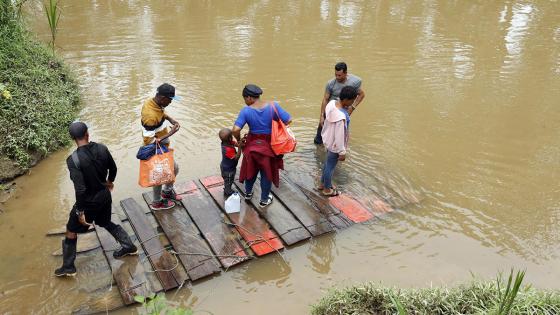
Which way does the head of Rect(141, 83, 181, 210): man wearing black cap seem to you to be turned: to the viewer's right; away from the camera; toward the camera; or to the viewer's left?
to the viewer's right

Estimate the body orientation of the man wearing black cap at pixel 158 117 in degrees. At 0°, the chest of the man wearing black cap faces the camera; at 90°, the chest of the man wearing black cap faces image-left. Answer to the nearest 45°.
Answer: approximately 270°

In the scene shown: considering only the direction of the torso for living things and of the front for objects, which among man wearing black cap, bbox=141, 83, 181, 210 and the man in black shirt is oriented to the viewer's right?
the man wearing black cap

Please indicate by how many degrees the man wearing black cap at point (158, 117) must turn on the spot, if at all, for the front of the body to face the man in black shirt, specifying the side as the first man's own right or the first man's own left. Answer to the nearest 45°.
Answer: approximately 135° to the first man's own right

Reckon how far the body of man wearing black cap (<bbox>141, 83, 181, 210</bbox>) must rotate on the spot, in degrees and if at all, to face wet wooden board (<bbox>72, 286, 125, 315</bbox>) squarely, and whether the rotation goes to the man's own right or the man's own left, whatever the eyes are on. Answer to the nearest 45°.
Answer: approximately 135° to the man's own right

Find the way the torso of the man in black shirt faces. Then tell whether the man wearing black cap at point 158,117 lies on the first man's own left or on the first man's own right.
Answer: on the first man's own right

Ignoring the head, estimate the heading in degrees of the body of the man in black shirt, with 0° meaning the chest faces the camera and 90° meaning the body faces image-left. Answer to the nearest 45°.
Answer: approximately 135°

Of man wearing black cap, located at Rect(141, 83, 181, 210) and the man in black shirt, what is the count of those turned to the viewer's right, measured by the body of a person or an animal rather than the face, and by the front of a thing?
1
